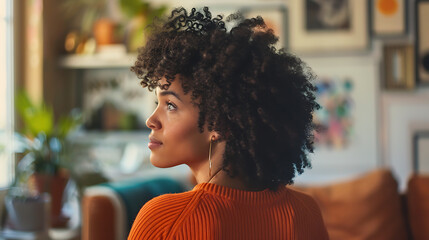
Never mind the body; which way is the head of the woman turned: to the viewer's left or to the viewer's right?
to the viewer's left

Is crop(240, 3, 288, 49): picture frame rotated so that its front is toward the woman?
yes

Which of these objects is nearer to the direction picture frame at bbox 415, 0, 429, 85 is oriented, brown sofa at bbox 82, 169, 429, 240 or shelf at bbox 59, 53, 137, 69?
the brown sofa

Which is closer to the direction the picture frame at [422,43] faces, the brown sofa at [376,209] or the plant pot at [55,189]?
the brown sofa

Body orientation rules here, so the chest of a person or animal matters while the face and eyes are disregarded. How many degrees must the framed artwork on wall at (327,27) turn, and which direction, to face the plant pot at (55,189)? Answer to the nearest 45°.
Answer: approximately 90° to its right

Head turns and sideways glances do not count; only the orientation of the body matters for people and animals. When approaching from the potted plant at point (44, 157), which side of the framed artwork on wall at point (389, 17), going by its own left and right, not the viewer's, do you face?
right

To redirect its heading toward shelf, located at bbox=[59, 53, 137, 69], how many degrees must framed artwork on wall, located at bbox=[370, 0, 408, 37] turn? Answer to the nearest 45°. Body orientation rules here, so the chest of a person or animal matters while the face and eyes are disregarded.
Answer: approximately 90° to its right

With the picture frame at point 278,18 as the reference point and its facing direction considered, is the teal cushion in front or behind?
in front
